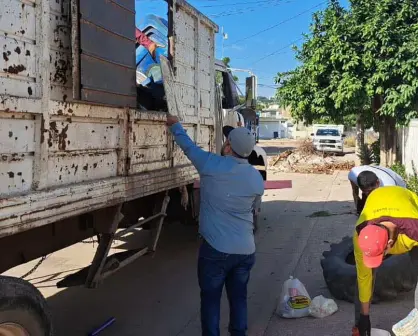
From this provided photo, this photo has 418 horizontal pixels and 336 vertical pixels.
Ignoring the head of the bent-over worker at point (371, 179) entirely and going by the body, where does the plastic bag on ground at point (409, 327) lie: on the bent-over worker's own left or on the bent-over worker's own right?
on the bent-over worker's own left

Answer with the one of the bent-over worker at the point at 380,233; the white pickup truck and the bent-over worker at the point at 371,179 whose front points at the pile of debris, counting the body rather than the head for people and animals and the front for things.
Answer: the white pickup truck

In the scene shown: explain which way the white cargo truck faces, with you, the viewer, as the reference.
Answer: facing away from the viewer and to the right of the viewer

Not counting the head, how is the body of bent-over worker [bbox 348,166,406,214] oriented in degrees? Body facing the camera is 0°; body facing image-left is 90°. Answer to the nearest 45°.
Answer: approximately 45°

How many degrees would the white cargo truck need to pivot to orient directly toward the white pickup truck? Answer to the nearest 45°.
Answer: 0° — it already faces it

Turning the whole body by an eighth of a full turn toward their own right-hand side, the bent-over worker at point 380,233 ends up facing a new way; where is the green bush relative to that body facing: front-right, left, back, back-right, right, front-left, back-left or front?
right

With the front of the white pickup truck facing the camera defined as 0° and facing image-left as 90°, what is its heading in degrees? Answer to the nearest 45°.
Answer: approximately 0°

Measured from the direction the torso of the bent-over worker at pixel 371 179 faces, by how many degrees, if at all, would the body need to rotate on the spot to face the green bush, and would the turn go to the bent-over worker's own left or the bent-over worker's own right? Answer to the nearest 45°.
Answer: approximately 135° to the bent-over worker's own right

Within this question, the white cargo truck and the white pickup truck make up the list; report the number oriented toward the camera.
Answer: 1
